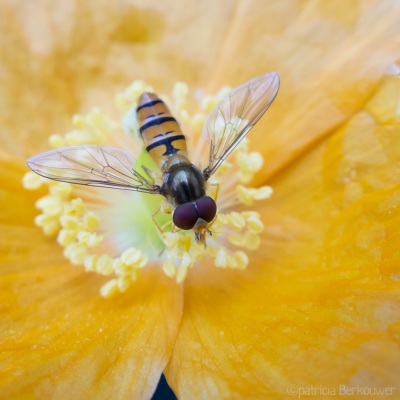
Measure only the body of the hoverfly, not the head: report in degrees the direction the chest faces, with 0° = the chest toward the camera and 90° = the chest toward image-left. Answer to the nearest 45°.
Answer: approximately 0°
